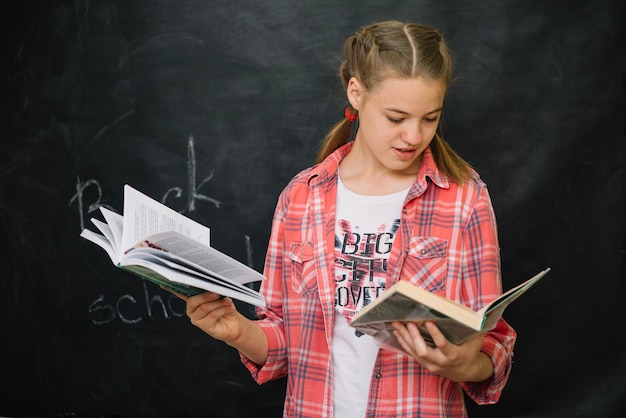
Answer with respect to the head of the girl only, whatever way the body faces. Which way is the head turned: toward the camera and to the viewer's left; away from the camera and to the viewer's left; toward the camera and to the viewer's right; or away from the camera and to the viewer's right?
toward the camera and to the viewer's right

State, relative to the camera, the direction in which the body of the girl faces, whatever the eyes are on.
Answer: toward the camera
